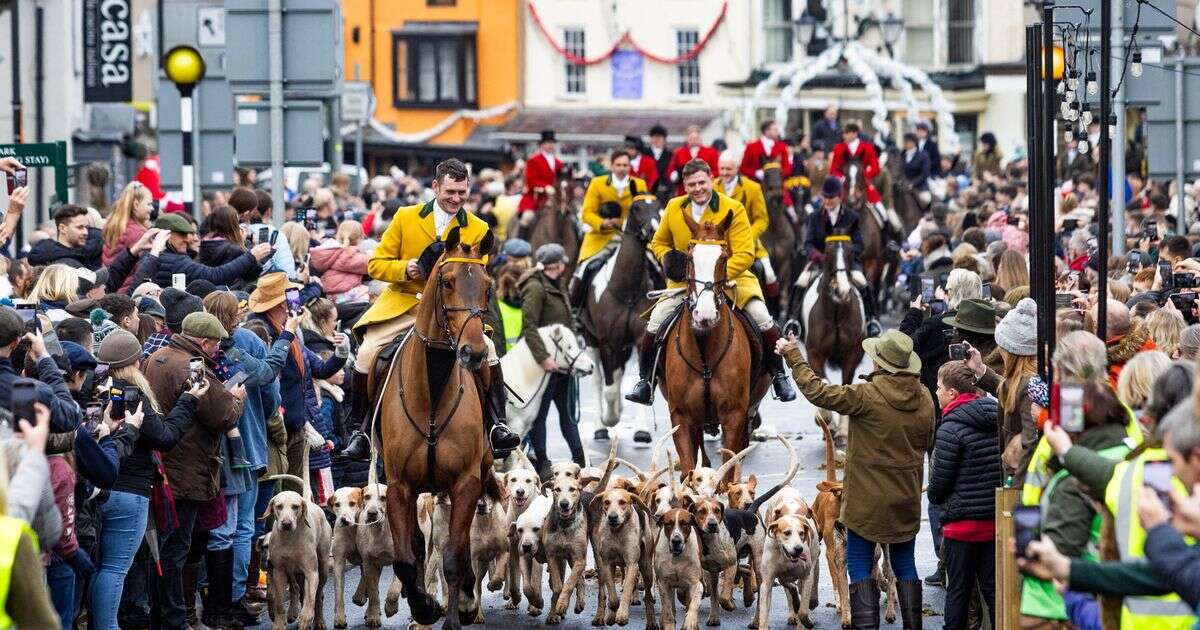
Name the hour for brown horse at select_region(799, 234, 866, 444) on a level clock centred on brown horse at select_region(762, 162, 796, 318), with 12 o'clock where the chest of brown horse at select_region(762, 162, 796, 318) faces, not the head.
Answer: brown horse at select_region(799, 234, 866, 444) is roughly at 12 o'clock from brown horse at select_region(762, 162, 796, 318).

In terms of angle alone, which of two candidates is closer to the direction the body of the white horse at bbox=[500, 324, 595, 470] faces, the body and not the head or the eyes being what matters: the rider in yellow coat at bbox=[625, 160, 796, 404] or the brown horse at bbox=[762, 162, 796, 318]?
the rider in yellow coat

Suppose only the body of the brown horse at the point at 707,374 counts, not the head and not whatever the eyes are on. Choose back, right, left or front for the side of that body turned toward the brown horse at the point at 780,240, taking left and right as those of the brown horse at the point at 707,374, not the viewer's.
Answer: back

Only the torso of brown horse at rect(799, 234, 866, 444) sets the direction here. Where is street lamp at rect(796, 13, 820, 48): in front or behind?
behind

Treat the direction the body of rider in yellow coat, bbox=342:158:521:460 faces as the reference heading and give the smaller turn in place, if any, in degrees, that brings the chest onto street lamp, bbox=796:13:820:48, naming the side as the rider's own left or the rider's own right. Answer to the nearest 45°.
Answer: approximately 180°

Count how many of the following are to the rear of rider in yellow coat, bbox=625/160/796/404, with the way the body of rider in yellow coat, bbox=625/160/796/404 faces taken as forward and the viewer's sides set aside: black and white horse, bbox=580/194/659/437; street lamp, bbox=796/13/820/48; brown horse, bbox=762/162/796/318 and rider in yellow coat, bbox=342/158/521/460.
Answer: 3

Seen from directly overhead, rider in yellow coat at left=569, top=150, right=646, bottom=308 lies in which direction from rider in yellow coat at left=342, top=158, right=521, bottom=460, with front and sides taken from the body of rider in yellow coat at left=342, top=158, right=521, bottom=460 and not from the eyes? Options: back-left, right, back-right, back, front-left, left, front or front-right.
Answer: back

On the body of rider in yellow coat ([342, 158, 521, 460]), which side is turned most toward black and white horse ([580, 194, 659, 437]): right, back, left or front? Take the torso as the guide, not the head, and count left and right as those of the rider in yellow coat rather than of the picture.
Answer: back

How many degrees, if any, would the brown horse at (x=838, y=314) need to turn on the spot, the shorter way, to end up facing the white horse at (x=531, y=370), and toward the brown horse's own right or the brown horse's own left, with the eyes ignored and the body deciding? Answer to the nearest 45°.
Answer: approximately 45° to the brown horse's own right

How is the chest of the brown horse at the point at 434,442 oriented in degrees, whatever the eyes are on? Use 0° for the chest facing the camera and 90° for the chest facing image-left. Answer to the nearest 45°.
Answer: approximately 0°
